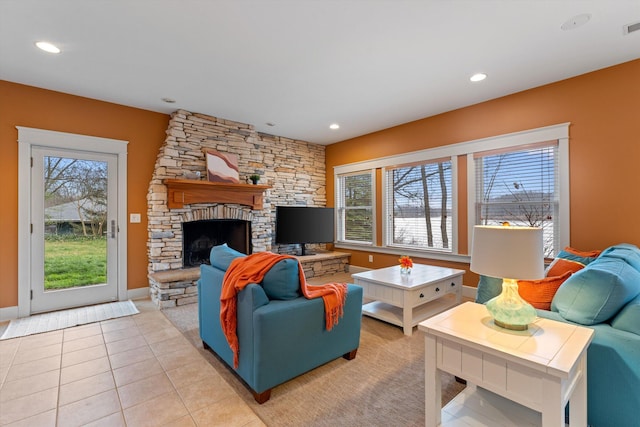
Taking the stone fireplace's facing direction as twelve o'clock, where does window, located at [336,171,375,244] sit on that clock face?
The window is roughly at 10 o'clock from the stone fireplace.

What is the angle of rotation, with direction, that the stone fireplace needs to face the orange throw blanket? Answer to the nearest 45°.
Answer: approximately 45° to its right

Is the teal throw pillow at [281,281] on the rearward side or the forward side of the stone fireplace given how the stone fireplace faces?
on the forward side

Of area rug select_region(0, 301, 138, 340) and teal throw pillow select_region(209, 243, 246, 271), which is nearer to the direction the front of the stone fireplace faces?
the teal throw pillow

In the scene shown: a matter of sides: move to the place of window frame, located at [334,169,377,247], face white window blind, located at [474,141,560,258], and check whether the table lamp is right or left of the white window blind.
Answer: right

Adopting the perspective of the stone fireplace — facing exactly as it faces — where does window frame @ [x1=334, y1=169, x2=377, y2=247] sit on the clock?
The window frame is roughly at 10 o'clock from the stone fireplace.

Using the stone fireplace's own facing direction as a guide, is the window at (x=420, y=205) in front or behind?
in front

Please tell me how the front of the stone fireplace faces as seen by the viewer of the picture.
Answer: facing the viewer and to the right of the viewer

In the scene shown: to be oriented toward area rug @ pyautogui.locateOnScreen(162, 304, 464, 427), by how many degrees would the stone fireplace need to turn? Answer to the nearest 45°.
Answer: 0° — it already faces it

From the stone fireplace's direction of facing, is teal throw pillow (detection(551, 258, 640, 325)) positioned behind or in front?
in front
